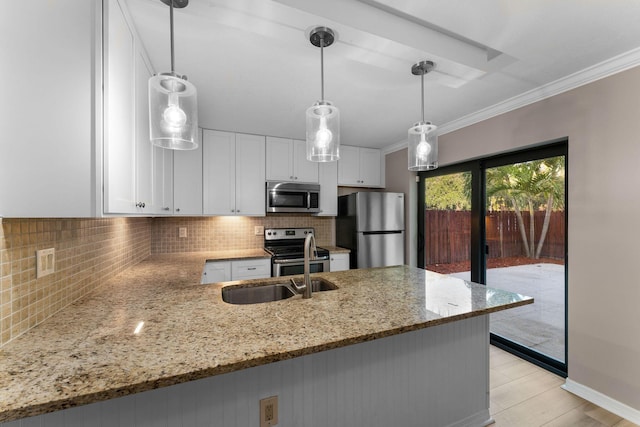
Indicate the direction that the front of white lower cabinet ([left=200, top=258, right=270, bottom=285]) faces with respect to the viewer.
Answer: facing the viewer

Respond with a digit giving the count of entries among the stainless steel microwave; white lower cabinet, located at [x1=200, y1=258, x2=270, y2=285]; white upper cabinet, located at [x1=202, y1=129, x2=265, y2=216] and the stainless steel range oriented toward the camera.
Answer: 4

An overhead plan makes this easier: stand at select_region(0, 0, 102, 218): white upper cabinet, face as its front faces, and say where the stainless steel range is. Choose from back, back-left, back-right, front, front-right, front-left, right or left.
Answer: front-left

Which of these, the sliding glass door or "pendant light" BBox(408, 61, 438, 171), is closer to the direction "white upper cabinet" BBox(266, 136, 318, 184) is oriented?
the pendant light

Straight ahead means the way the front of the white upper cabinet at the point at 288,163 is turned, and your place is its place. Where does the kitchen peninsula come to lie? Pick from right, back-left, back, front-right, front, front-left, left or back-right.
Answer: front

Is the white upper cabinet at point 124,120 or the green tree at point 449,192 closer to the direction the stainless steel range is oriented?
the white upper cabinet

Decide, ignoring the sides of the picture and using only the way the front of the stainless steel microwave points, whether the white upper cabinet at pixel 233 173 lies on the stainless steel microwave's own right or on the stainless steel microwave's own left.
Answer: on the stainless steel microwave's own right

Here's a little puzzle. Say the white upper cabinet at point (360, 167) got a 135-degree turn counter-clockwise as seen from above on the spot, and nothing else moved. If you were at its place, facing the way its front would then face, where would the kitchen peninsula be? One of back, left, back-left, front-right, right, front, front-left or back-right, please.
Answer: back-right

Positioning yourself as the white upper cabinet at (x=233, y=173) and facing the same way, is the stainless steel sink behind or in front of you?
in front

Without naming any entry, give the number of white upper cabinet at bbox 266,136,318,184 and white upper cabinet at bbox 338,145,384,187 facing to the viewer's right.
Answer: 0

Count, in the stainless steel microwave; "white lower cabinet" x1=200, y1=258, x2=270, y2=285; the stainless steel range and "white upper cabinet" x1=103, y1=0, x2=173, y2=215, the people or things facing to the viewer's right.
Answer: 1

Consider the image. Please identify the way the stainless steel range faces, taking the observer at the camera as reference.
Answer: facing the viewer

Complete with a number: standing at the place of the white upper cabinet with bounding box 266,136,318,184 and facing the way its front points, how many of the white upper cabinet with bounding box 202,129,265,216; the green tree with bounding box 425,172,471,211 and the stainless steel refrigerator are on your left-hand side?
2

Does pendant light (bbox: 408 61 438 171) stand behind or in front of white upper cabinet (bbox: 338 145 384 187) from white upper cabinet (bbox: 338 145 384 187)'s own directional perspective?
in front

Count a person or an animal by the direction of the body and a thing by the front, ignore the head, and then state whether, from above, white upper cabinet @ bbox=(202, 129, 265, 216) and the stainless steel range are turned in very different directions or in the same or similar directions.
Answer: same or similar directions

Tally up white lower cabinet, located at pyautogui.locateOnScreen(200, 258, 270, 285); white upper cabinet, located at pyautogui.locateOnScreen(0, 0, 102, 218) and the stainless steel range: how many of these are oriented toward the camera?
2

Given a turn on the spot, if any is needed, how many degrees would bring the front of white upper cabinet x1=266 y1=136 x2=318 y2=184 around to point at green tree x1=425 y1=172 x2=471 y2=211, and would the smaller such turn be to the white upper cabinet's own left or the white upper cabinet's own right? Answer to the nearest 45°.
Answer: approximately 90° to the white upper cabinet's own left
